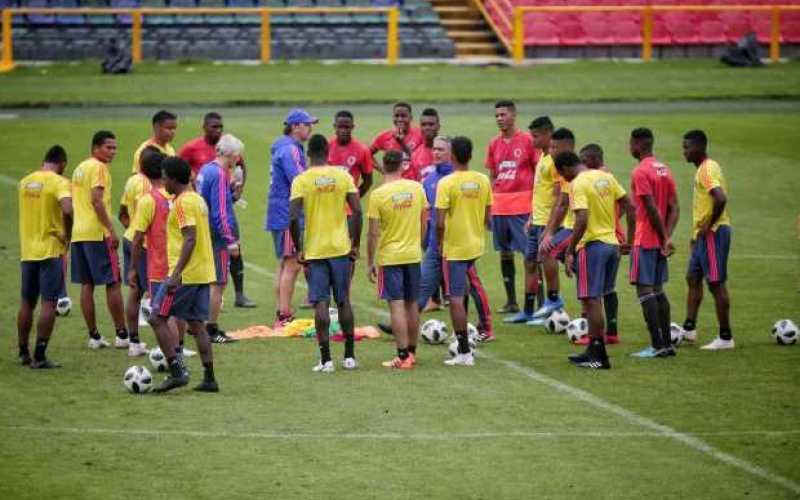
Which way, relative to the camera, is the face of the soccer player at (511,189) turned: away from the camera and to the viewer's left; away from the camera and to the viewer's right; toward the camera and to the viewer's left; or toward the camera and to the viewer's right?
toward the camera and to the viewer's left

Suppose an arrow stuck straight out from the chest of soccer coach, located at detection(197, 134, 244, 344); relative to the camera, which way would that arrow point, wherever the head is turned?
to the viewer's right

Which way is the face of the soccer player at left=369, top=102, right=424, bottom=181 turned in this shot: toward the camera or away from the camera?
toward the camera

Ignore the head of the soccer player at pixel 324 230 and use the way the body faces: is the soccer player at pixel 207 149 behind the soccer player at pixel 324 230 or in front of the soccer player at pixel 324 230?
in front

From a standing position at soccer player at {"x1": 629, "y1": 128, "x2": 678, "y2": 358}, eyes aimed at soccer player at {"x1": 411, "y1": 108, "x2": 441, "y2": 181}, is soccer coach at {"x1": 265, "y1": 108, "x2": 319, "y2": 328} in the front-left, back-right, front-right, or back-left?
front-left

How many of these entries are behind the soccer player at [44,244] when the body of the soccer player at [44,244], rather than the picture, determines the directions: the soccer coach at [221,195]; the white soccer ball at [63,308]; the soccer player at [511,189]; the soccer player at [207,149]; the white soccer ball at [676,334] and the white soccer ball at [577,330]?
0

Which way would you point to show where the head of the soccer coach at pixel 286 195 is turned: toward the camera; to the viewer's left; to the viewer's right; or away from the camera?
to the viewer's right

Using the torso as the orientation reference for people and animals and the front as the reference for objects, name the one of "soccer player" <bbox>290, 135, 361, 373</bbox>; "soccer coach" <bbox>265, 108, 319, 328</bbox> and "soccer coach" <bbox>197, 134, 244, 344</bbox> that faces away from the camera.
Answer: "soccer player" <bbox>290, 135, 361, 373</bbox>

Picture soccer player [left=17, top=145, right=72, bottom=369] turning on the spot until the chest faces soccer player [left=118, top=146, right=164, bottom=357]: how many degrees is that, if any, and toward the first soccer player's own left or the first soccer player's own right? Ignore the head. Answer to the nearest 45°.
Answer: approximately 45° to the first soccer player's own right

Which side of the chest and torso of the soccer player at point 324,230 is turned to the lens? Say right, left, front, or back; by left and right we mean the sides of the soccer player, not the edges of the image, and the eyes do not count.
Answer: back

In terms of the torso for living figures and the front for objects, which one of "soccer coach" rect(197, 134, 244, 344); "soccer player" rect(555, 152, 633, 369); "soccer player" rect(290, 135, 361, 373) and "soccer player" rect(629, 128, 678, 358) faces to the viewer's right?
"soccer coach" rect(197, 134, 244, 344)

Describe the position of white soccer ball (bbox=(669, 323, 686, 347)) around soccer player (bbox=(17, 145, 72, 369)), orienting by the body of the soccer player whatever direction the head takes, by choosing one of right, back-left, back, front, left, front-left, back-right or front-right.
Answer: front-right
